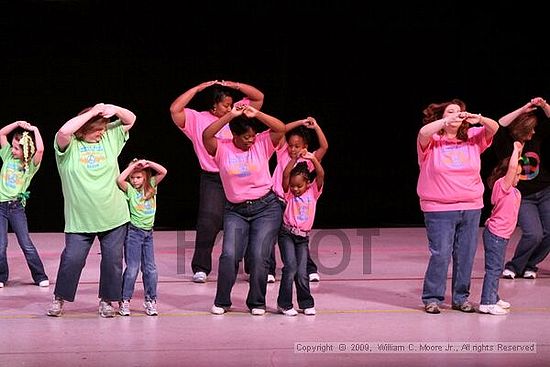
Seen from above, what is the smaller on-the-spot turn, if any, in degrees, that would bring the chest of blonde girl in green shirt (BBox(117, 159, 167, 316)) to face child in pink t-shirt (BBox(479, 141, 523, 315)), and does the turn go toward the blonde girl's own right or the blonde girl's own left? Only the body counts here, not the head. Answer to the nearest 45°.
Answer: approximately 90° to the blonde girl's own left

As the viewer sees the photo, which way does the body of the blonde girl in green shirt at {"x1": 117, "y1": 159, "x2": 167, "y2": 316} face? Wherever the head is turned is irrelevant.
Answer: toward the camera

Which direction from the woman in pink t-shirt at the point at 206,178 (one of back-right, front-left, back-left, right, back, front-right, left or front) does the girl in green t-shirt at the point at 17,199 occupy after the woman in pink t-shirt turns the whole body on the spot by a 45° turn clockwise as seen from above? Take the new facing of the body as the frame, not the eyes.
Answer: front-right

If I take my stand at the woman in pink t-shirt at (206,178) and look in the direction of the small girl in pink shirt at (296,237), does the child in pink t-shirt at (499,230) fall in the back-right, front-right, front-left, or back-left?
front-left

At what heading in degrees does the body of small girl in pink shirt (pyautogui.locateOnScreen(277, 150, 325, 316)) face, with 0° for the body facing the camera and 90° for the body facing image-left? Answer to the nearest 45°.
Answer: approximately 0°

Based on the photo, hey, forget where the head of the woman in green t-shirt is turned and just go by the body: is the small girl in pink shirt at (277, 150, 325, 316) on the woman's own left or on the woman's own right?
on the woman's own left

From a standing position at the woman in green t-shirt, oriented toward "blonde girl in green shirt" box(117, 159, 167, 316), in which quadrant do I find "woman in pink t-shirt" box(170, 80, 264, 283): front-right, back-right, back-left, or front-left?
front-left

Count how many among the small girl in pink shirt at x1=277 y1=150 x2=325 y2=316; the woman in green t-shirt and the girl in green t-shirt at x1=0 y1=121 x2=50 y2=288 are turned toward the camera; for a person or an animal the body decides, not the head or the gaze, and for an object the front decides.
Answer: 3

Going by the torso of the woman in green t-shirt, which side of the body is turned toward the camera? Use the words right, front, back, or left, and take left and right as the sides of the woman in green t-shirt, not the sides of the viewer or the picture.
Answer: front
